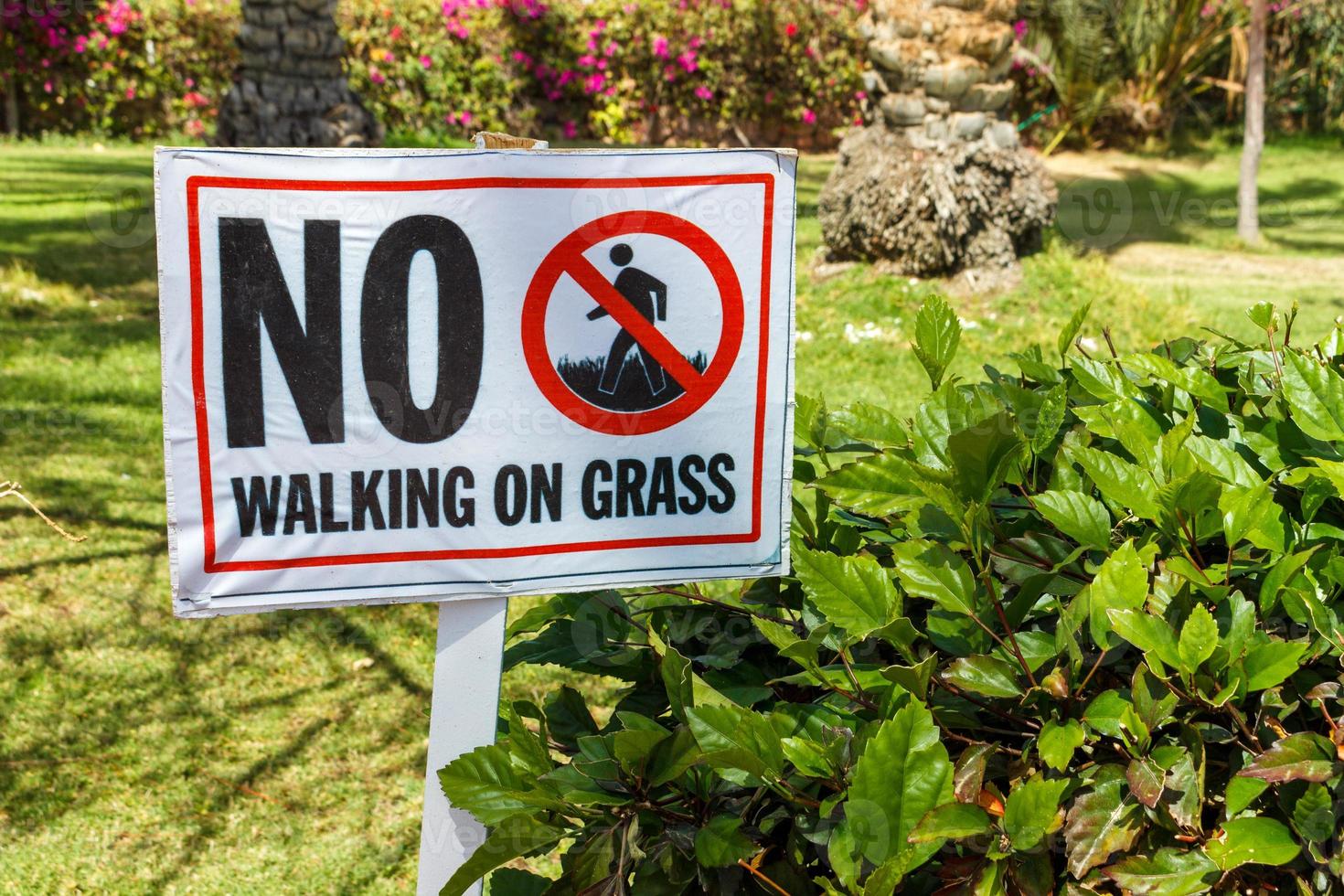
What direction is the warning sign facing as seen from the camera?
toward the camera

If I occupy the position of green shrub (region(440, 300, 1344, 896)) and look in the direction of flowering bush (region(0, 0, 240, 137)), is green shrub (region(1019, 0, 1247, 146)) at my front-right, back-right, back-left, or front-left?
front-right

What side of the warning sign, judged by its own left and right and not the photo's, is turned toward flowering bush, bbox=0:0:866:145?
back

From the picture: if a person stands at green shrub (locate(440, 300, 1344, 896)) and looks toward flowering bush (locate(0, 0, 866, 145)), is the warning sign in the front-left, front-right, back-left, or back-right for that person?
front-left

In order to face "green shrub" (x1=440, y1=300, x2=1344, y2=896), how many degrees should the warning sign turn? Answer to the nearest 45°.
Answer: approximately 45° to its left

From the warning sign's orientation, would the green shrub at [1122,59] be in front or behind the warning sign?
behind
